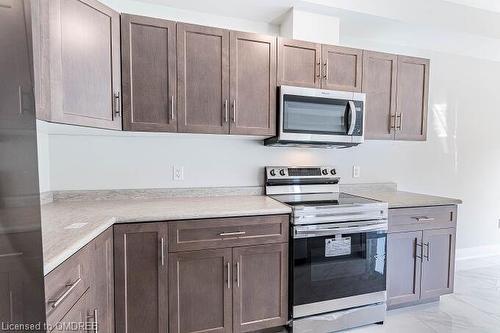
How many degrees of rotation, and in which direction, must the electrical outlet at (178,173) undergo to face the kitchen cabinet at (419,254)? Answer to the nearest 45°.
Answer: approximately 90° to its left

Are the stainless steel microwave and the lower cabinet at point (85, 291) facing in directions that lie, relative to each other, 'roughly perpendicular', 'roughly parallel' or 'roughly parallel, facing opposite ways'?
roughly perpendicular

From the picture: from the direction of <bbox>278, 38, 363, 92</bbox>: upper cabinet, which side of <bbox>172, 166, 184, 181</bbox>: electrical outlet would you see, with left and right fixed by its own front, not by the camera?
left

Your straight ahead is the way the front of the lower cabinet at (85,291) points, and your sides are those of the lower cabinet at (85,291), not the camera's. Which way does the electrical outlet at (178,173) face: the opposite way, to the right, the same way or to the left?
to the right

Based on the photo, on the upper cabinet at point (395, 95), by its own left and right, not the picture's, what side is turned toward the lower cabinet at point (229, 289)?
right

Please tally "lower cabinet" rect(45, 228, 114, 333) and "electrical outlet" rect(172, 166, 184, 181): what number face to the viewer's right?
1

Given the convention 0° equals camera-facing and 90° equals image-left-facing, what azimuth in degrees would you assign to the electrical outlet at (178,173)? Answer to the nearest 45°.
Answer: approximately 0°

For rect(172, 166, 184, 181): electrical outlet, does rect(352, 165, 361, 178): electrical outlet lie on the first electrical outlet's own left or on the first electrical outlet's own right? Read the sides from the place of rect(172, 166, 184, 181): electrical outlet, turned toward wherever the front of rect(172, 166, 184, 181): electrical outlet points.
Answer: on the first electrical outlet's own left

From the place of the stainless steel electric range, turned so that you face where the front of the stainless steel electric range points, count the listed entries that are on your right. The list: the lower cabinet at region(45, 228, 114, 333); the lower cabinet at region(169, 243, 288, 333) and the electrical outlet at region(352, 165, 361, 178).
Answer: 2

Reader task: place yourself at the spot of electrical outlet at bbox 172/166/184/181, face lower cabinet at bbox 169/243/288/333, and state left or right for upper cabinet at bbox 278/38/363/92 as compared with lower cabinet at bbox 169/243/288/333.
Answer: left

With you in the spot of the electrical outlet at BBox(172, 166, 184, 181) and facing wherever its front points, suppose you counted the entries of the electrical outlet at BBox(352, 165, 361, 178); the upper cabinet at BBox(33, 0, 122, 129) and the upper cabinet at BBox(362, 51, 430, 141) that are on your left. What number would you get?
2

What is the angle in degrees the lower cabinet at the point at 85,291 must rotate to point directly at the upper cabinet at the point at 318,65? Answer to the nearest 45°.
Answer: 0° — it already faces it

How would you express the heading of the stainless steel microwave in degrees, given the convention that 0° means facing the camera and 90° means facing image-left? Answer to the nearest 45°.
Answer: approximately 315°

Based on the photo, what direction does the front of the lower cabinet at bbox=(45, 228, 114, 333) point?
to the viewer's right
